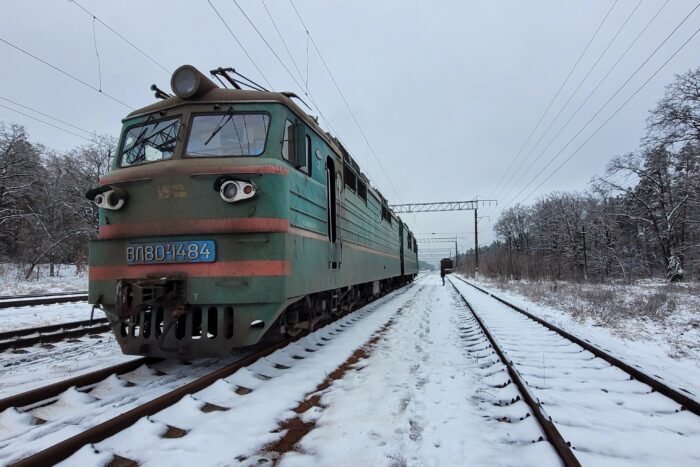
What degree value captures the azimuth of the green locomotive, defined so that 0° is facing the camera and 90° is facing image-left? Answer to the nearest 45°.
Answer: approximately 45°

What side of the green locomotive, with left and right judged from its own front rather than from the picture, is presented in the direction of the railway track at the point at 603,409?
left
